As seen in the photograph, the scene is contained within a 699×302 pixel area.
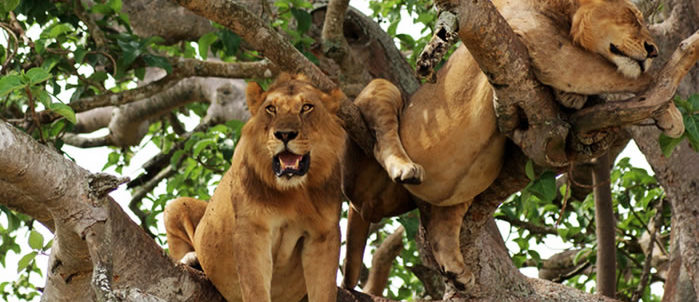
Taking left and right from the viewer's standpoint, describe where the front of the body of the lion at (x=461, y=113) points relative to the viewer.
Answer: facing to the right of the viewer
